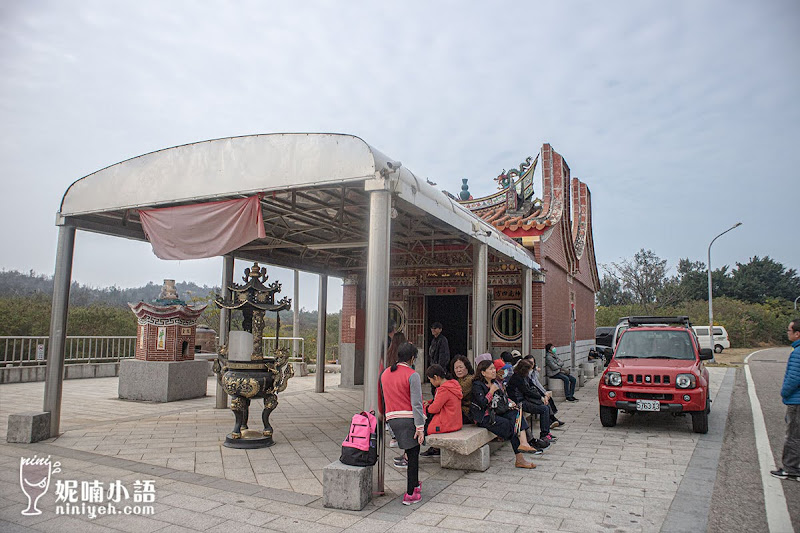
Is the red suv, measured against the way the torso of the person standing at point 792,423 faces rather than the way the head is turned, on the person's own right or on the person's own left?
on the person's own right

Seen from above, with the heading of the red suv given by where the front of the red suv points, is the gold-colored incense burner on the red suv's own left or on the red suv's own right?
on the red suv's own right

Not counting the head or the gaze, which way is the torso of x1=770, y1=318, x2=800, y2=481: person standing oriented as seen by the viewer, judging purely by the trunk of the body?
to the viewer's left

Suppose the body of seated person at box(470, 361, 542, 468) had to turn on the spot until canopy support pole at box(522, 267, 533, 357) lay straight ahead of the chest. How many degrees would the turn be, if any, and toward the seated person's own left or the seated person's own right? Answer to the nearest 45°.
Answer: approximately 135° to the seated person's own left

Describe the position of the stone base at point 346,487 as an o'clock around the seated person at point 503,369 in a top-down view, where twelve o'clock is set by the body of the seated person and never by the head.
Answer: The stone base is roughly at 2 o'clock from the seated person.

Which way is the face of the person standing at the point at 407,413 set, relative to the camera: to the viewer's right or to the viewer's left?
to the viewer's right

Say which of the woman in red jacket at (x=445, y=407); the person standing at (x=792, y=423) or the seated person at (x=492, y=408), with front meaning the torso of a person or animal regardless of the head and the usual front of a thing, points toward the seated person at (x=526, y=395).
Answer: the person standing

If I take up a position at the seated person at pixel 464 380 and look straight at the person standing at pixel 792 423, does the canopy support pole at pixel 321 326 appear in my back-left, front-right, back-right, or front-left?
back-left
